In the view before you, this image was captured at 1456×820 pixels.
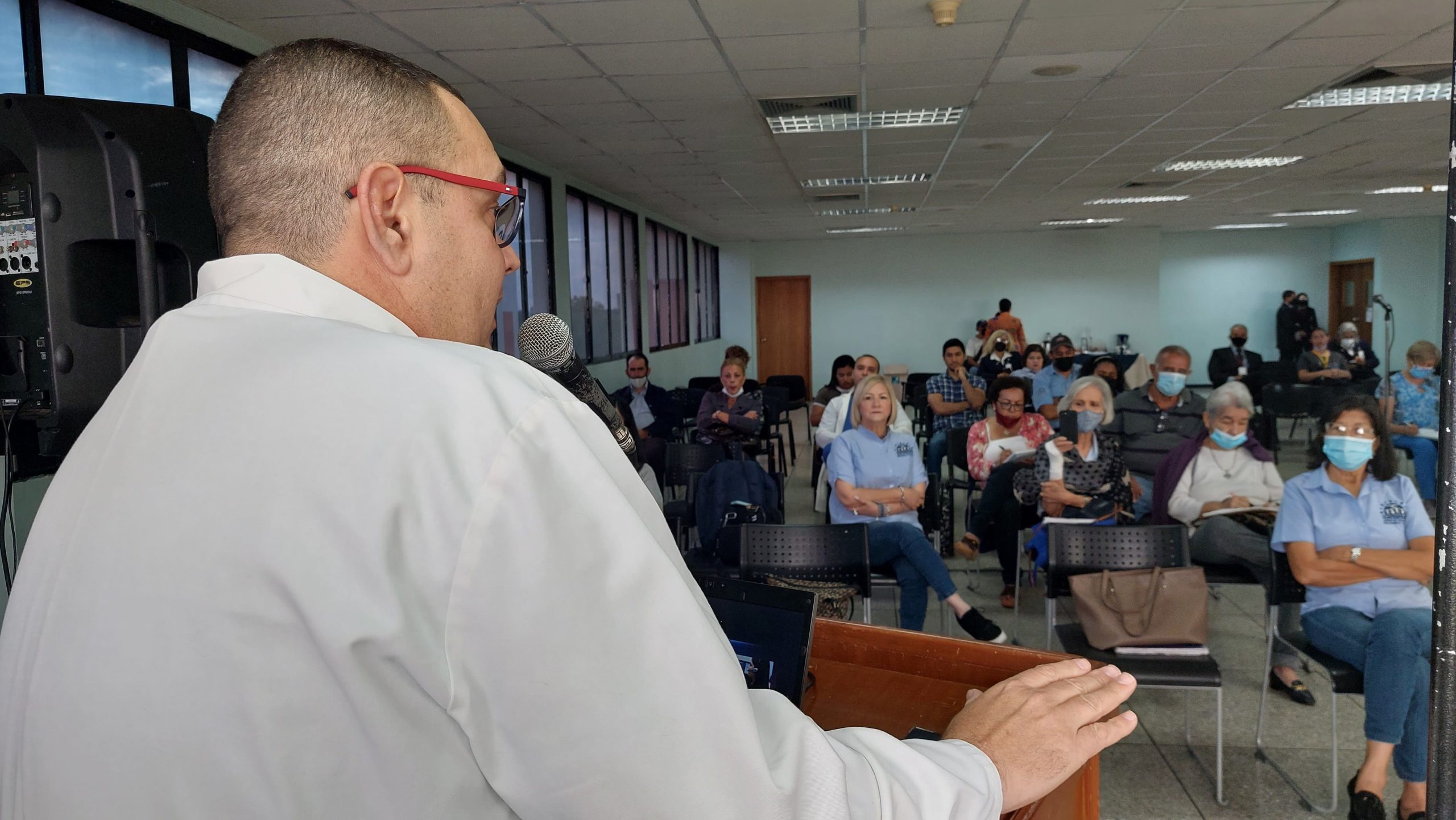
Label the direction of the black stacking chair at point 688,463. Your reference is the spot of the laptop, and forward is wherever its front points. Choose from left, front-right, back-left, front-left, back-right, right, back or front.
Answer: back-right

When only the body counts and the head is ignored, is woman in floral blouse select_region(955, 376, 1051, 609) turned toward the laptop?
yes

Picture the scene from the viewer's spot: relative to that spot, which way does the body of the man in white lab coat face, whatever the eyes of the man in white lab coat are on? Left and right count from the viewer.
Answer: facing away from the viewer and to the right of the viewer

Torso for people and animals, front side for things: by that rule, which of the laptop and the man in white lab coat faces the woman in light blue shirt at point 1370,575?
the man in white lab coat

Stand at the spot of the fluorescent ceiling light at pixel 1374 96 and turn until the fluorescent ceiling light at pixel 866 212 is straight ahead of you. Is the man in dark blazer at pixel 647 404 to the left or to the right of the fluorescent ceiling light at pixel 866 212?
left
